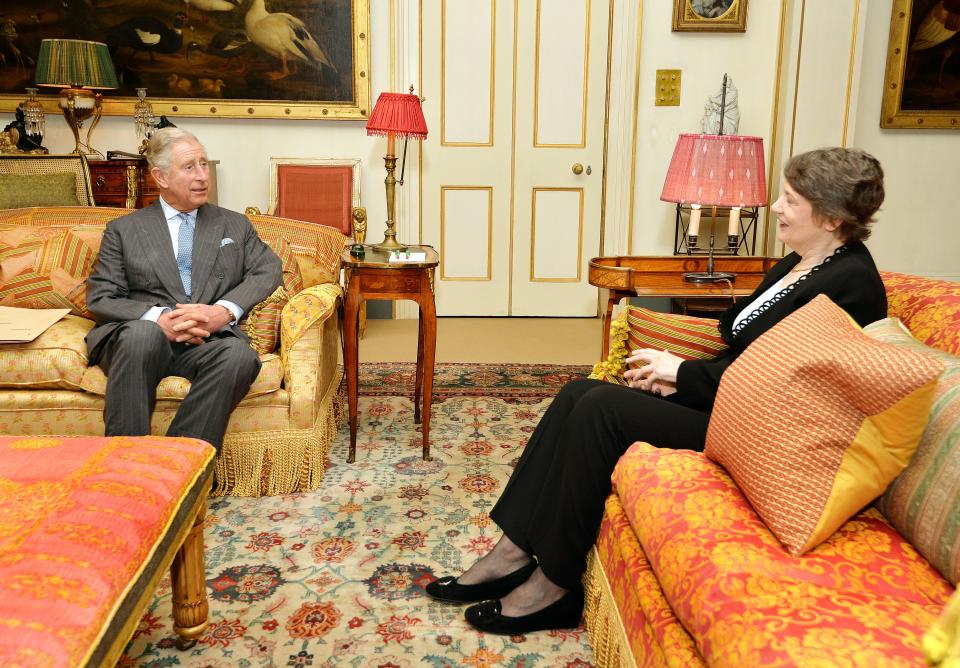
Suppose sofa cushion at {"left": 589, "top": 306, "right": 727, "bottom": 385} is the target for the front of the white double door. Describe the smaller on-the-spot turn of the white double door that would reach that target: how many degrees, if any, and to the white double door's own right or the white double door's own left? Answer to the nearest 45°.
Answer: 0° — it already faces it

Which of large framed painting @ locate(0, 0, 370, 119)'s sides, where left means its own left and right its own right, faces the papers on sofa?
front

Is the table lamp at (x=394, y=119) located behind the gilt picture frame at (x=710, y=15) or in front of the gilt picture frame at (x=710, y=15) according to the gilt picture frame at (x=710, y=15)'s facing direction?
in front

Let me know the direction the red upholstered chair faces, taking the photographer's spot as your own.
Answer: facing the viewer

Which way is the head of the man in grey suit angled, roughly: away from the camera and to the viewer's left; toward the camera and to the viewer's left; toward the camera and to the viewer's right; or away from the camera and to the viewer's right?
toward the camera and to the viewer's right

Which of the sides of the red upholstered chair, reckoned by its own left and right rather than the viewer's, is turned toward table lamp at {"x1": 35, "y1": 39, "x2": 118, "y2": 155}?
right

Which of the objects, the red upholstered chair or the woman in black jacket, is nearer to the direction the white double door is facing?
the woman in black jacket

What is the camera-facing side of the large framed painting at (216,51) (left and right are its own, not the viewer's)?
front

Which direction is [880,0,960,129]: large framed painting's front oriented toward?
toward the camera

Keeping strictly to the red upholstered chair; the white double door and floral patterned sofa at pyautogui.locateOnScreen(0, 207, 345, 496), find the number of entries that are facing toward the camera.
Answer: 3

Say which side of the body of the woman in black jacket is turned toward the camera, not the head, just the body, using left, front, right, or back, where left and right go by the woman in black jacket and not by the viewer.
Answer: left

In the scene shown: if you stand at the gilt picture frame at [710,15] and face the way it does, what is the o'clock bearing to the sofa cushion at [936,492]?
The sofa cushion is roughly at 12 o'clock from the gilt picture frame.

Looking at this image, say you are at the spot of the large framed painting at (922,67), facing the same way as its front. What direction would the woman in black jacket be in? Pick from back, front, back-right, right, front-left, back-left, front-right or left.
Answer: front

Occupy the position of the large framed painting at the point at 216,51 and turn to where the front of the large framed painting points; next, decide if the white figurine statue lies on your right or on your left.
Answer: on your left

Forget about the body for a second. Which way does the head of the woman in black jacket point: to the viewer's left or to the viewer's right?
to the viewer's left

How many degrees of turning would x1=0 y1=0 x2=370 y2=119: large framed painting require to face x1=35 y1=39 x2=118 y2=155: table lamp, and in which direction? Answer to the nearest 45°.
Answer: approximately 45° to its right

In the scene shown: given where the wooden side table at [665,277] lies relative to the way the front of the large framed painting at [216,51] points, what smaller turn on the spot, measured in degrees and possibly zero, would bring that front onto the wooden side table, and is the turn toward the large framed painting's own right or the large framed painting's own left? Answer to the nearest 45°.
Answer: approximately 45° to the large framed painting's own left

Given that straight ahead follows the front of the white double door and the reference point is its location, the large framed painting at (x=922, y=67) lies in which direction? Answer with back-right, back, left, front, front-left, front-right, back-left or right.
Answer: left

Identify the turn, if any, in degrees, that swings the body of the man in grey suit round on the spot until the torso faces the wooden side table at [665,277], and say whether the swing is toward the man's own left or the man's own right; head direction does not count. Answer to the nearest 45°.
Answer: approximately 90° to the man's own left

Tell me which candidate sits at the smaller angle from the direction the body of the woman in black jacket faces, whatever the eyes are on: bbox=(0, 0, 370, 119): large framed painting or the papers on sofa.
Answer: the papers on sofa
